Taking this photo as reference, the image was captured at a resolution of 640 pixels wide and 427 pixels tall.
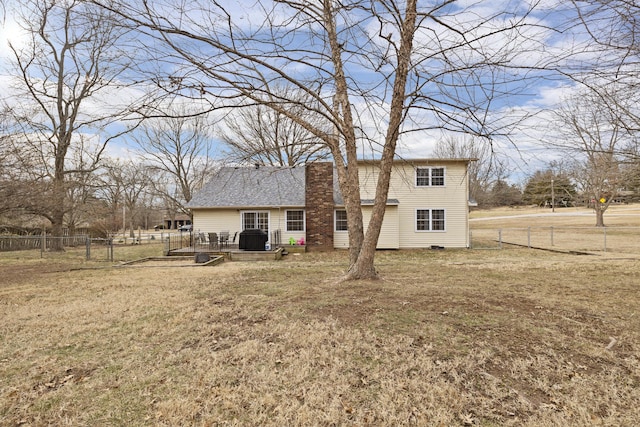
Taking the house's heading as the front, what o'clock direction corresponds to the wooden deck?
The wooden deck is roughly at 8 o'clock from the house.

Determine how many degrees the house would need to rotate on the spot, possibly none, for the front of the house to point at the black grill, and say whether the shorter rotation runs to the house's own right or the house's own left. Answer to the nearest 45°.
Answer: approximately 135° to the house's own left

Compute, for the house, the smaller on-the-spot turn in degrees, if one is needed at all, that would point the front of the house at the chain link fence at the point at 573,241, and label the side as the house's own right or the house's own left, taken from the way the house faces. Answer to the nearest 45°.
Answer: approximately 90° to the house's own right

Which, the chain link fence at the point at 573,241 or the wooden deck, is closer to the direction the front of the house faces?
the chain link fence

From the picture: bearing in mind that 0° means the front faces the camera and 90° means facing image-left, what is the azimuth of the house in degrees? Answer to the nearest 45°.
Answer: approximately 180°

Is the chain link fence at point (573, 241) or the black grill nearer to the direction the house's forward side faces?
the chain link fence
